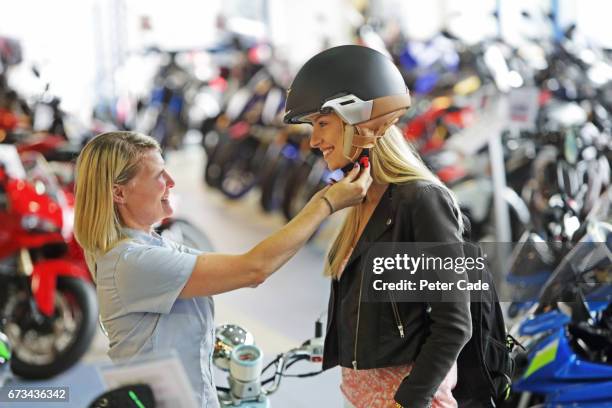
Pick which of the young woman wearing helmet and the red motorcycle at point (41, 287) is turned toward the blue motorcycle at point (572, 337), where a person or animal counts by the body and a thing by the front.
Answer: the red motorcycle

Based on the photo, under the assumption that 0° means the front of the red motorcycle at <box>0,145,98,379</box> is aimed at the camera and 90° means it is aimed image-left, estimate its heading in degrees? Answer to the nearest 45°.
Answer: approximately 315°

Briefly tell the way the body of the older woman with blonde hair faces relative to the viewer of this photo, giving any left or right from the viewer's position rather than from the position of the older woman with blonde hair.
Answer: facing to the right of the viewer

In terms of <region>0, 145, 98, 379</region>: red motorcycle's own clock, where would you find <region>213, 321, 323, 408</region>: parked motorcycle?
The parked motorcycle is roughly at 1 o'clock from the red motorcycle.

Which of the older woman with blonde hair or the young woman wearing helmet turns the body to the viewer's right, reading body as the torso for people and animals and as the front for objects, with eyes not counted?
the older woman with blonde hair

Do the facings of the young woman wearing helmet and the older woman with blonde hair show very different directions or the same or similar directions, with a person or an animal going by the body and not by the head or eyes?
very different directions

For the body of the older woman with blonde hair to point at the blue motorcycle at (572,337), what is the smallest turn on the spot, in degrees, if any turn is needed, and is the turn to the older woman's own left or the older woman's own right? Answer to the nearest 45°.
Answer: approximately 45° to the older woman's own left
